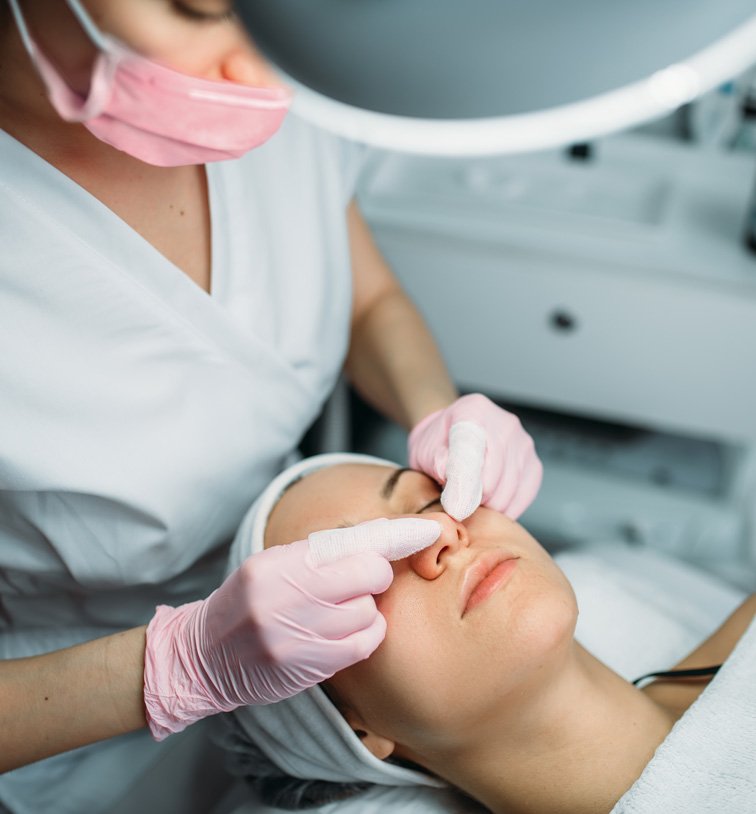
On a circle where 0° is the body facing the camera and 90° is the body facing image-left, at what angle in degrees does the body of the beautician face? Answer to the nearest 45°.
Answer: approximately 315°

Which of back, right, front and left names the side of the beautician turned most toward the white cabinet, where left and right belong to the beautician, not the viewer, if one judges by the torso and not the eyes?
left
